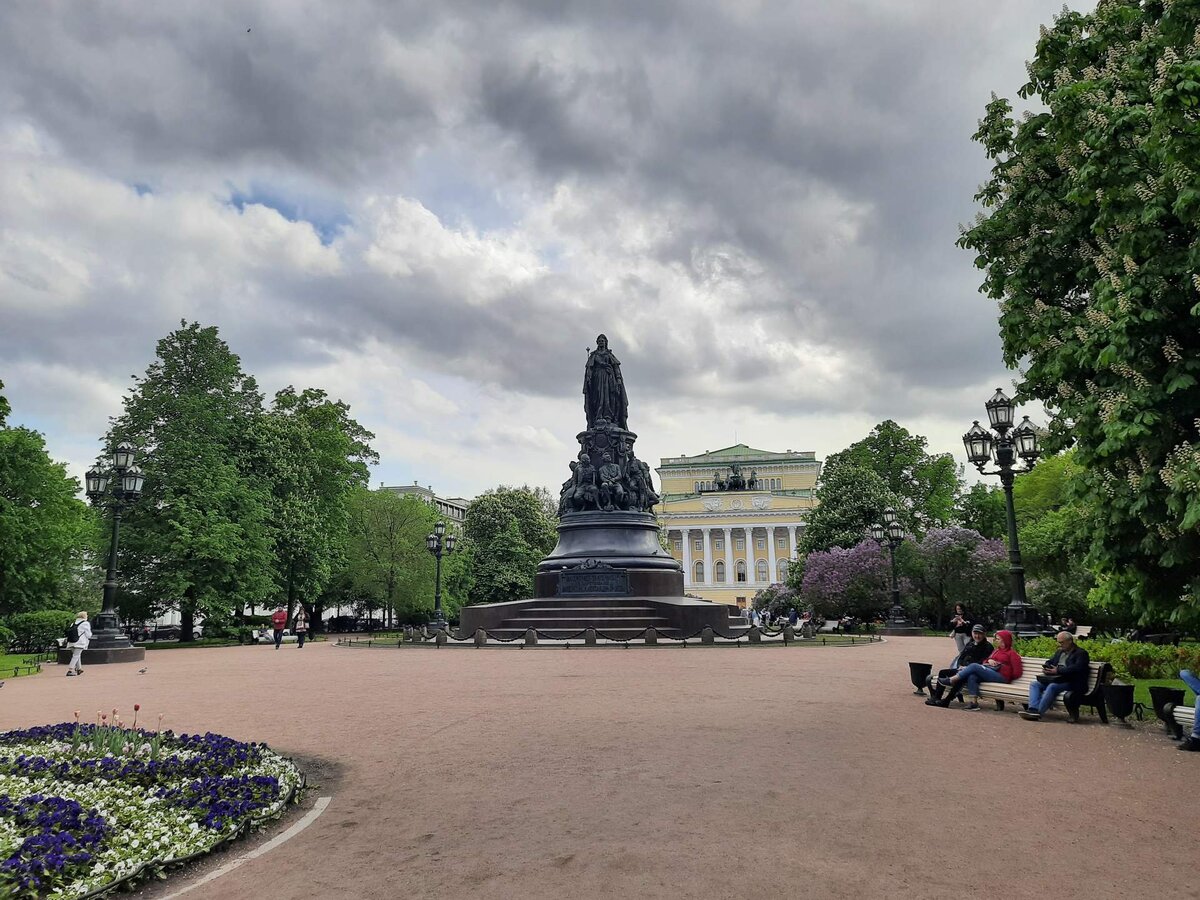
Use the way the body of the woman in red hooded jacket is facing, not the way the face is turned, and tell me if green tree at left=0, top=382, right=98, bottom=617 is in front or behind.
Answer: in front

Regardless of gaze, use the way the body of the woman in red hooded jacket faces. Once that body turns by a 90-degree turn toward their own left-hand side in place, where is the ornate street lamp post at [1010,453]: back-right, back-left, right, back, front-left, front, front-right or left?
back

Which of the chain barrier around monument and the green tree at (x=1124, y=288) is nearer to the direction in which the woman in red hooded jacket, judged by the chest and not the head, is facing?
the chain barrier around monument

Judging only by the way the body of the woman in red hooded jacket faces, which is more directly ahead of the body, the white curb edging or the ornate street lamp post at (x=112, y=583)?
the ornate street lamp post

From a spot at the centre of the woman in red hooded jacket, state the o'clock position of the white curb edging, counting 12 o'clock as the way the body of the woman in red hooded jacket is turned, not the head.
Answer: The white curb edging is roughly at 10 o'clock from the woman in red hooded jacket.

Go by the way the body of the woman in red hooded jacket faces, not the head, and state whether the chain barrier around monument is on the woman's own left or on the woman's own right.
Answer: on the woman's own right

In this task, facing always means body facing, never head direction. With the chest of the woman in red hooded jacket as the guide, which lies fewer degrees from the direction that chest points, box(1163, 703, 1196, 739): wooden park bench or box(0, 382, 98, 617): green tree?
the green tree

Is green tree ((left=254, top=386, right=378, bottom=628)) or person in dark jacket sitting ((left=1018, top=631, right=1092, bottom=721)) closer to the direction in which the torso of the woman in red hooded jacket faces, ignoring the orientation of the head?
the green tree

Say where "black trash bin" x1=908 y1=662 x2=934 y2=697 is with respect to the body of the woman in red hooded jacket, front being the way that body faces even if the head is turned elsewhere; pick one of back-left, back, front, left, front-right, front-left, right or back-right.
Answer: front-right

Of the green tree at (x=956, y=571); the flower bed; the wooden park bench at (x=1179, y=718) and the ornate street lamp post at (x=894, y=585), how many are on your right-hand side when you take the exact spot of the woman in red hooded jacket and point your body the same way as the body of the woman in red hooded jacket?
2

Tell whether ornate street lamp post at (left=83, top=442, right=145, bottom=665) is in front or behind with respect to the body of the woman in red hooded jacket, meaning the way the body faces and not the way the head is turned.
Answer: in front

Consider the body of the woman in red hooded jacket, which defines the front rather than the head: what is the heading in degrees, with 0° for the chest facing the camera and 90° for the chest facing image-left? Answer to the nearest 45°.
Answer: approximately 90°

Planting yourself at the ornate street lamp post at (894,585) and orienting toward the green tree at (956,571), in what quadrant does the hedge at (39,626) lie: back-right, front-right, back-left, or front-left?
back-left

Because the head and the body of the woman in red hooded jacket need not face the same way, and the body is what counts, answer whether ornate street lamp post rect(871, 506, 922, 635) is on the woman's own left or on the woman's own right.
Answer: on the woman's own right

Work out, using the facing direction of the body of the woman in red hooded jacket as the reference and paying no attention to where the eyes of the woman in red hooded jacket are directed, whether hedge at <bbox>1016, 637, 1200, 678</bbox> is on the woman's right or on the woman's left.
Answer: on the woman's right

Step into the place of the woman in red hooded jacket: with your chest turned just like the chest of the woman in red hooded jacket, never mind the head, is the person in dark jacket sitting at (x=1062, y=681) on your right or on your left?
on your left
